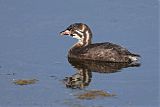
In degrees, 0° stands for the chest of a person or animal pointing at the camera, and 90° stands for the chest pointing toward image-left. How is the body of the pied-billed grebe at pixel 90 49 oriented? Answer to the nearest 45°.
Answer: approximately 90°

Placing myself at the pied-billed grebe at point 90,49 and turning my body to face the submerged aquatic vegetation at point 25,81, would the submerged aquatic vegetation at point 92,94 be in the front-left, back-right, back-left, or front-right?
front-left

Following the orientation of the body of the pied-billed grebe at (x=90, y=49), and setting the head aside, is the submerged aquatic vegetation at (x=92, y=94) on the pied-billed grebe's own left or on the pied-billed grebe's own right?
on the pied-billed grebe's own left

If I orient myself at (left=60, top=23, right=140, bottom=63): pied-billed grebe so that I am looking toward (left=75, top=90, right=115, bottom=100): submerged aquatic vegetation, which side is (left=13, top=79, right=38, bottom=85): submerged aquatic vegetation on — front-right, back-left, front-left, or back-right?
front-right

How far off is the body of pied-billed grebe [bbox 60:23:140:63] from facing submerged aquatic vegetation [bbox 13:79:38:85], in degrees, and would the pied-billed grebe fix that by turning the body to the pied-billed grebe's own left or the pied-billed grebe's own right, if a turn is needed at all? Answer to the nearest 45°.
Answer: approximately 45° to the pied-billed grebe's own left
